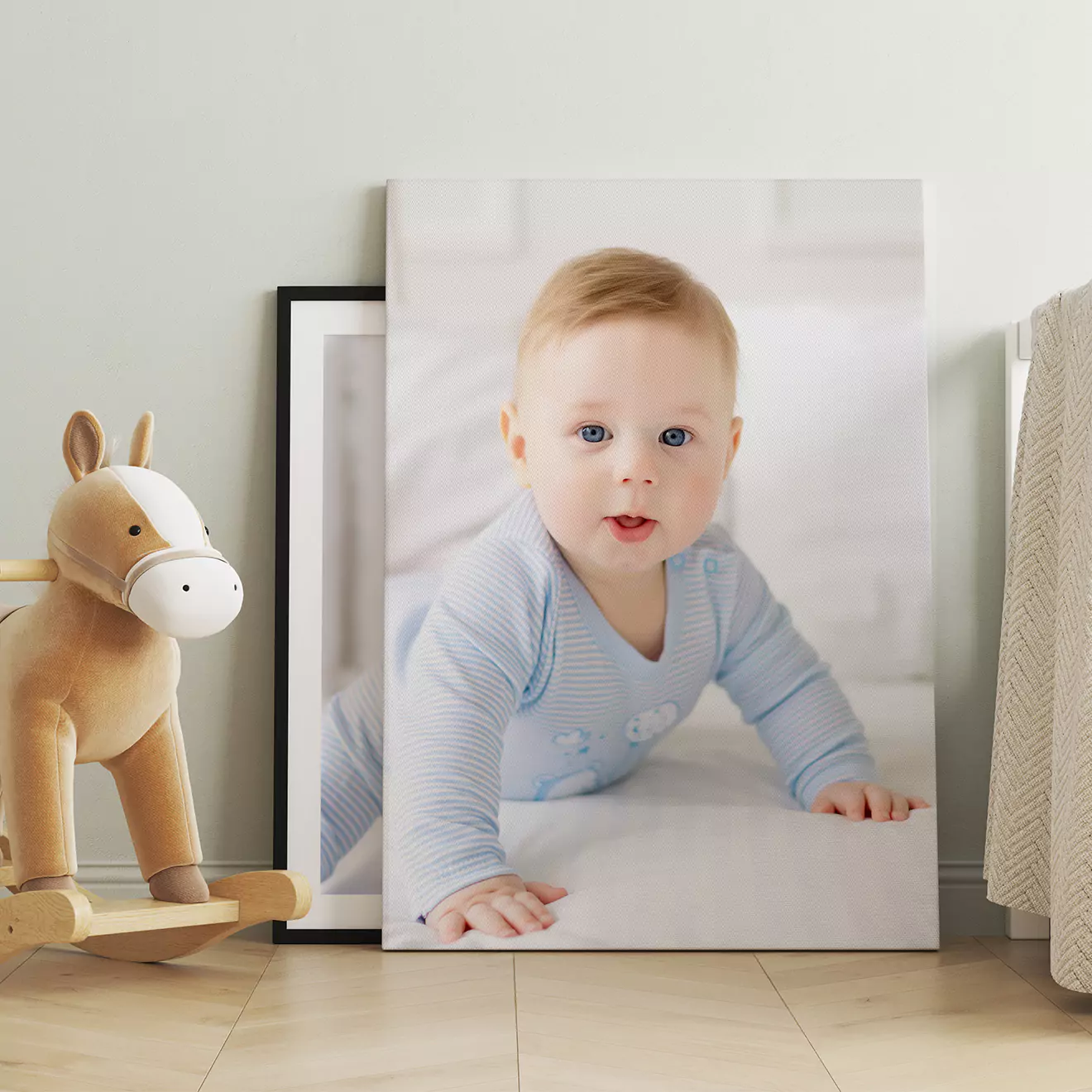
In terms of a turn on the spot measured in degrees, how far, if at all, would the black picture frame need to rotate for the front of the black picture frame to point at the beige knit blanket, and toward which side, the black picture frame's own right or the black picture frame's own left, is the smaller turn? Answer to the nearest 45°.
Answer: approximately 45° to the black picture frame's own left

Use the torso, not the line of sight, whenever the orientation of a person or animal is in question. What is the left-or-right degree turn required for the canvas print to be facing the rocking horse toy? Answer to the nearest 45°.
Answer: approximately 45° to its right

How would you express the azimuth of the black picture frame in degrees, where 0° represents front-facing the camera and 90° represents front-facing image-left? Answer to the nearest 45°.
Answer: approximately 0°

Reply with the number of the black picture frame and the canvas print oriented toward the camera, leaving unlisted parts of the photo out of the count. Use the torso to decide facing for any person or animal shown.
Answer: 2

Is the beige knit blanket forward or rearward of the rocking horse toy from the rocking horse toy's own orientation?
forward

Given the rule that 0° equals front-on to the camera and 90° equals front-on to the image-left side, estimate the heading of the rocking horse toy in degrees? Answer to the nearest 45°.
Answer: approximately 315°
